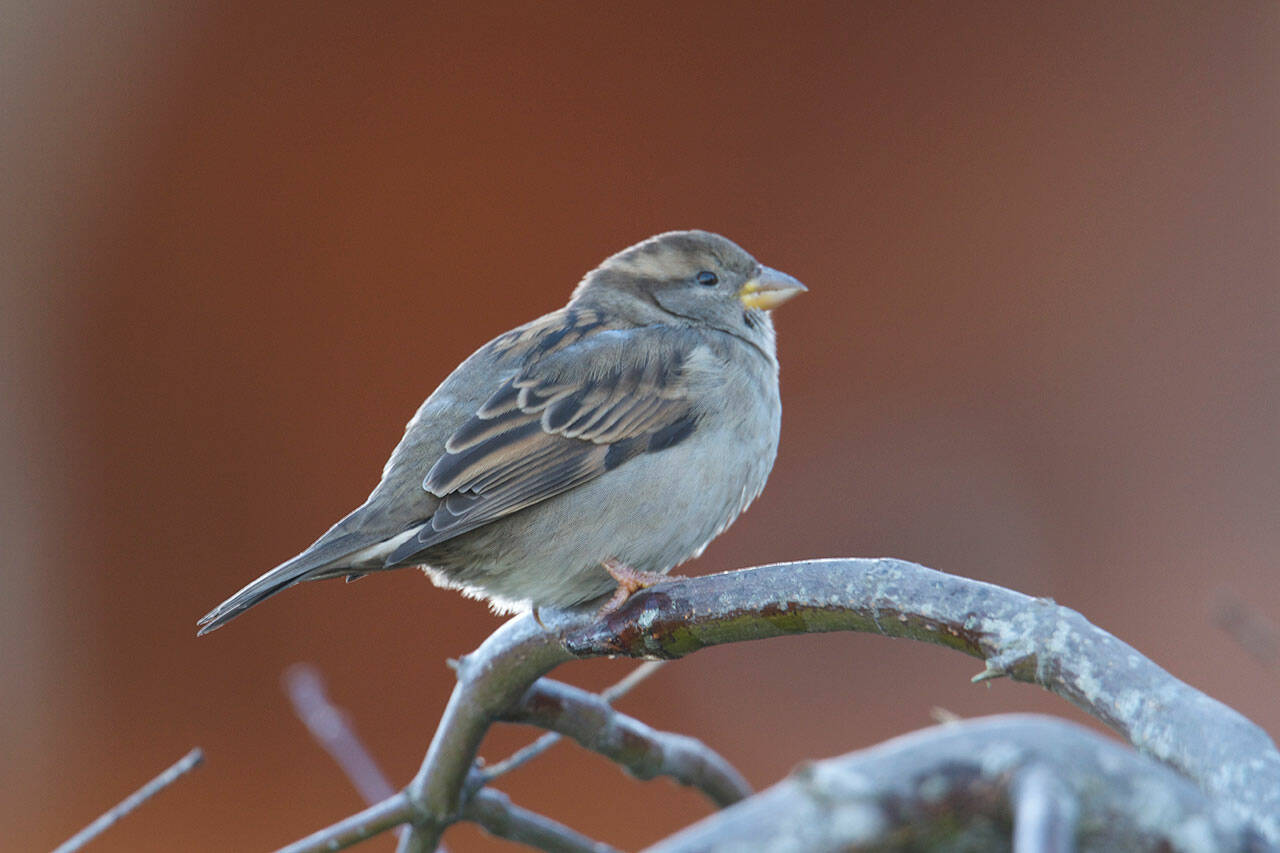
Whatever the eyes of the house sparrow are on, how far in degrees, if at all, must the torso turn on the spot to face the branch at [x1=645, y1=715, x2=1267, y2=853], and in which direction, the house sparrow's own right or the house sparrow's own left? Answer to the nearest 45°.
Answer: approximately 90° to the house sparrow's own right

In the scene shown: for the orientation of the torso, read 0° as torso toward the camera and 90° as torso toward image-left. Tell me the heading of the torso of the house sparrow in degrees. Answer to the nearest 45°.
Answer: approximately 270°
